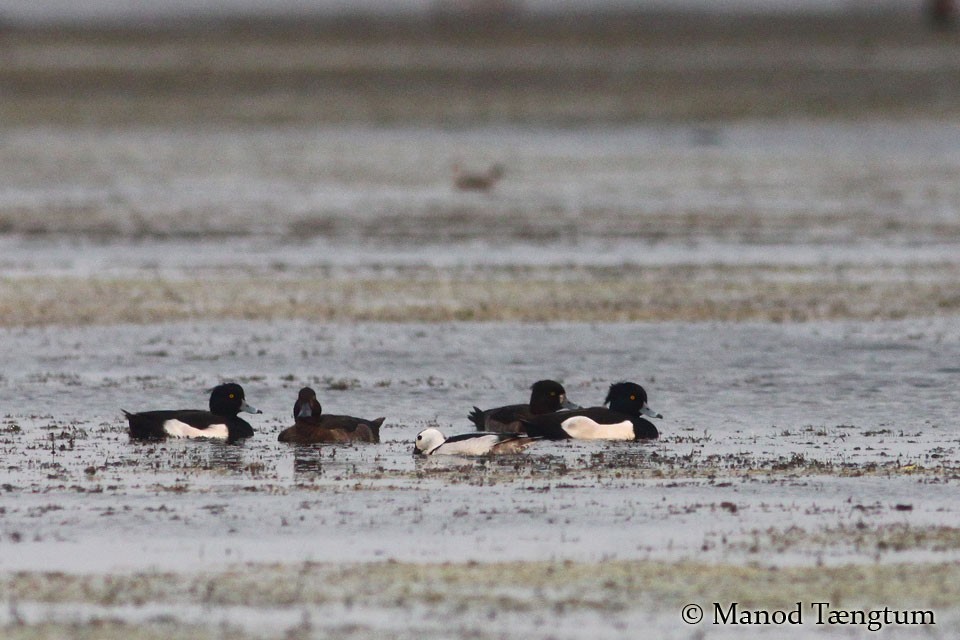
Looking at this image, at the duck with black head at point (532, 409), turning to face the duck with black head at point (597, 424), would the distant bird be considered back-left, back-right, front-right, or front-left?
back-left

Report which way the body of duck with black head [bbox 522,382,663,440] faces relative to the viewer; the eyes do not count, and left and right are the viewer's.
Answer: facing to the right of the viewer

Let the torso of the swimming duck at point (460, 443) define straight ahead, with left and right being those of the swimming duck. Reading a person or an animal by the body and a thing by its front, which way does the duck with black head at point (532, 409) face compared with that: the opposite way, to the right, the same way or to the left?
the opposite way

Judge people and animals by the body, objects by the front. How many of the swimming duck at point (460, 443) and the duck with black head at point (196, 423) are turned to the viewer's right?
1

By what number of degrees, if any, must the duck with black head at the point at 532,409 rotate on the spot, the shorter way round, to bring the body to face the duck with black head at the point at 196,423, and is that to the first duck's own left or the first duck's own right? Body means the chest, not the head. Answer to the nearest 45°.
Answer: approximately 180°

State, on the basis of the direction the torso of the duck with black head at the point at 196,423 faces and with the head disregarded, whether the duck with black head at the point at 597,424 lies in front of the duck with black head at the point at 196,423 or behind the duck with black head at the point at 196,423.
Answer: in front

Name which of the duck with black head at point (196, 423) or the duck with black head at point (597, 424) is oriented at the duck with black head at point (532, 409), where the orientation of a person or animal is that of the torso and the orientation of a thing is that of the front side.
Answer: the duck with black head at point (196, 423)

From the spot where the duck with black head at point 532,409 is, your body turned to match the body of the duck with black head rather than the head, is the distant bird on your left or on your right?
on your left

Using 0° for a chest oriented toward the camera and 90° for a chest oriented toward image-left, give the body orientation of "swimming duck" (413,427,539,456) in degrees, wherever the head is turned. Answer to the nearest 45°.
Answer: approximately 90°

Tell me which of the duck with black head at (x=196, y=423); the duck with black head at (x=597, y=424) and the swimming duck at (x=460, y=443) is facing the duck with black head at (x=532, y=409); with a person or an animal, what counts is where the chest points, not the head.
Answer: the duck with black head at (x=196, y=423)

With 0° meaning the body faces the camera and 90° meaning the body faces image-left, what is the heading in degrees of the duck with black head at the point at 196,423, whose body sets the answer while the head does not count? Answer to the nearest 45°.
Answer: approximately 270°

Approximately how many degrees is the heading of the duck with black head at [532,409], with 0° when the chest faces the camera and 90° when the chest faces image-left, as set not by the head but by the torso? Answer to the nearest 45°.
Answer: approximately 270°
